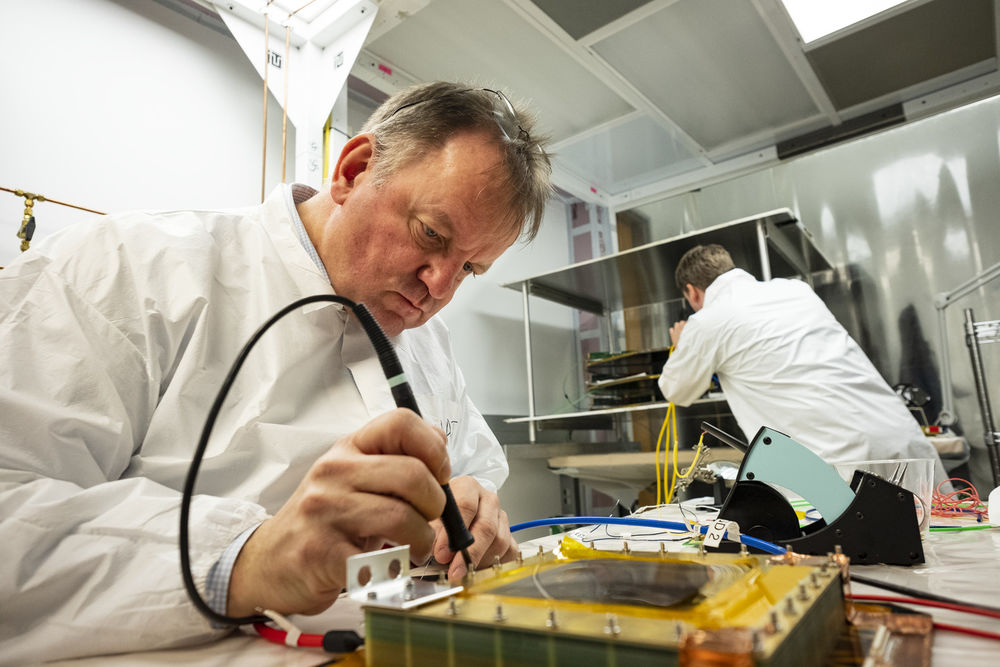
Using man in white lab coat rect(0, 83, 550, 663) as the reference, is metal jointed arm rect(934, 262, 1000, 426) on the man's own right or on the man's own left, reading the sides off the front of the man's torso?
on the man's own left

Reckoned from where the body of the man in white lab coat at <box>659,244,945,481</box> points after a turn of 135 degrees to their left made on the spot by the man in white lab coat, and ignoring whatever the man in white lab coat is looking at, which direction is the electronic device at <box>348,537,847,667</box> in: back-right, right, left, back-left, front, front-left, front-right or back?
front

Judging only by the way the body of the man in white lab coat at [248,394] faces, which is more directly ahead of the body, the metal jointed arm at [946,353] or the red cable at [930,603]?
the red cable

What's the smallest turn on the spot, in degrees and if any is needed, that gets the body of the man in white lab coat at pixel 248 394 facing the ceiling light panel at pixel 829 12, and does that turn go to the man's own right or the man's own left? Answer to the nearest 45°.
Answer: approximately 45° to the man's own left

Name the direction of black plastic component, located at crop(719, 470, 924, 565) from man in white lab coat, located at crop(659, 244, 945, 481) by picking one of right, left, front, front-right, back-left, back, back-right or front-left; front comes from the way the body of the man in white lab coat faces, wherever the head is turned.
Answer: back-left

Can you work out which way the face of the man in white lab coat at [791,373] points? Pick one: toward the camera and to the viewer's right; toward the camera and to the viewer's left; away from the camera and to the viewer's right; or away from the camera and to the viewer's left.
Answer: away from the camera and to the viewer's left

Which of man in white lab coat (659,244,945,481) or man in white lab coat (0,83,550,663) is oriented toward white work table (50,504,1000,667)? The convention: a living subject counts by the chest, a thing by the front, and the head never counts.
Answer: man in white lab coat (0,83,550,663)

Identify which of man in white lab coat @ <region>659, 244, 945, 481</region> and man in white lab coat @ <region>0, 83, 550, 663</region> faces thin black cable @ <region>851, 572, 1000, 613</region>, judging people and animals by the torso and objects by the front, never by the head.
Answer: man in white lab coat @ <region>0, 83, 550, 663</region>

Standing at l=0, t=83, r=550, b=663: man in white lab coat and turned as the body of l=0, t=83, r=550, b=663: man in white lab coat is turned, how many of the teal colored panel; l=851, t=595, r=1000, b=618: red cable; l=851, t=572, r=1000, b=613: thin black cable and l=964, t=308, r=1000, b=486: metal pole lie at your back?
0

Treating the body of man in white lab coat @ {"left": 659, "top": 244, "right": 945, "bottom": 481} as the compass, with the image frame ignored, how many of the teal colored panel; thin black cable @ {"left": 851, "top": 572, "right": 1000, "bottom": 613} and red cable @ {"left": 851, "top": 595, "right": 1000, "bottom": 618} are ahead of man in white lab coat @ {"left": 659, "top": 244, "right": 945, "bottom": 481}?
0

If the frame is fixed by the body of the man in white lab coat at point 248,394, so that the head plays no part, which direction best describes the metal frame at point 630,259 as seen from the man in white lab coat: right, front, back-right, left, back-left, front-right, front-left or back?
left

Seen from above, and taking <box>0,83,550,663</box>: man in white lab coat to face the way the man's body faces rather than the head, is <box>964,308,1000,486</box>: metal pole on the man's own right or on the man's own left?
on the man's own left

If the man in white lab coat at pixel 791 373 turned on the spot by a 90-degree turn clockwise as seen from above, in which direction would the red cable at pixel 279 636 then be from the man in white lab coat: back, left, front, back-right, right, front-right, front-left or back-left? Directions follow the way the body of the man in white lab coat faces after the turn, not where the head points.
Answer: back-right

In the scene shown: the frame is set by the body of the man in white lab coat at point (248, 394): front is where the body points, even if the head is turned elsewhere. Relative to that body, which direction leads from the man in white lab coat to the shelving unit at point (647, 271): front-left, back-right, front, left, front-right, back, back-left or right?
left

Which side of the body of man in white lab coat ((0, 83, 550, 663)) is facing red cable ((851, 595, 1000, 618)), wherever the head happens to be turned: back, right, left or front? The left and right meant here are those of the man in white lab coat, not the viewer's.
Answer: front

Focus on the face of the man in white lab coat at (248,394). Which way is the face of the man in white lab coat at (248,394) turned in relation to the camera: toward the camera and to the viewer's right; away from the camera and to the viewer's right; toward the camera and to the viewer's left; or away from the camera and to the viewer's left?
toward the camera and to the viewer's right

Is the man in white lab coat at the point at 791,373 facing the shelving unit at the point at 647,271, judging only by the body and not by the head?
yes

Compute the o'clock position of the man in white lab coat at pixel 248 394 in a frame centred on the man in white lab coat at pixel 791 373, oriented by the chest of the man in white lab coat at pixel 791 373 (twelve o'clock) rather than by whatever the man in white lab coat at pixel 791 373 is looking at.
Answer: the man in white lab coat at pixel 248 394 is roughly at 8 o'clock from the man in white lab coat at pixel 791 373.
